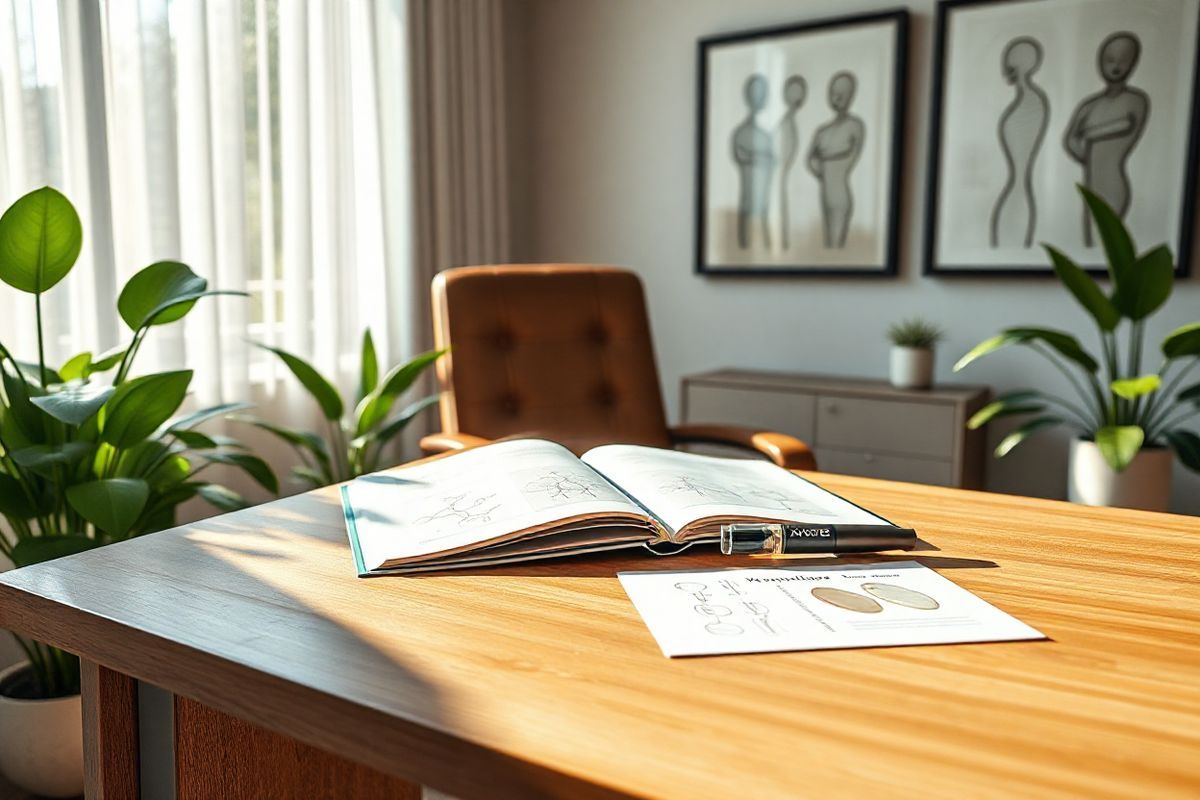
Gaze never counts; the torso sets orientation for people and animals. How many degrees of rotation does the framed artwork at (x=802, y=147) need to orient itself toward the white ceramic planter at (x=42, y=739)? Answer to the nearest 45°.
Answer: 0° — it already faces it

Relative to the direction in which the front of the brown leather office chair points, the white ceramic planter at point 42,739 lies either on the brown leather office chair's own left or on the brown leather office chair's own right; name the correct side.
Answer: on the brown leather office chair's own right

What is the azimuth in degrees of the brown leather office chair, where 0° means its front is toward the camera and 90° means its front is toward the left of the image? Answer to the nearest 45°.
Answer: approximately 315°

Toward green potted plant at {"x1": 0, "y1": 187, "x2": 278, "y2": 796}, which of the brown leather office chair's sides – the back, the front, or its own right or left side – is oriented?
right

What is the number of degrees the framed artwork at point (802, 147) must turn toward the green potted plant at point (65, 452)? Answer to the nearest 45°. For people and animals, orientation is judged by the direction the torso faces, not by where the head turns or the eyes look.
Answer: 0° — it already faces it

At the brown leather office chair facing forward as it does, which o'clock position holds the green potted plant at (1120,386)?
The green potted plant is roughly at 10 o'clock from the brown leather office chair.

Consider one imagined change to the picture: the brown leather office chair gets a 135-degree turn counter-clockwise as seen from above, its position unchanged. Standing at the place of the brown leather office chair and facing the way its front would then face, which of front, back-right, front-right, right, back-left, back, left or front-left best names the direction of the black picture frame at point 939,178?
front-right

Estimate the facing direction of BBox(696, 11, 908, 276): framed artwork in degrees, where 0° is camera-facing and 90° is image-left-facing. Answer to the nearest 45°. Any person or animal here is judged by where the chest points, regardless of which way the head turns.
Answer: approximately 45°

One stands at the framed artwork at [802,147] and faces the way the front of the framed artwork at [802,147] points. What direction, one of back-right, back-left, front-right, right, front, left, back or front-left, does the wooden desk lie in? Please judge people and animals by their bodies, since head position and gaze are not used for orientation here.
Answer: front-left
